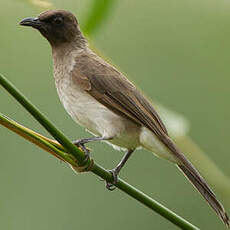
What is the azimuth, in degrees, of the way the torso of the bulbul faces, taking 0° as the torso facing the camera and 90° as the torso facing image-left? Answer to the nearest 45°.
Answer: approximately 90°
